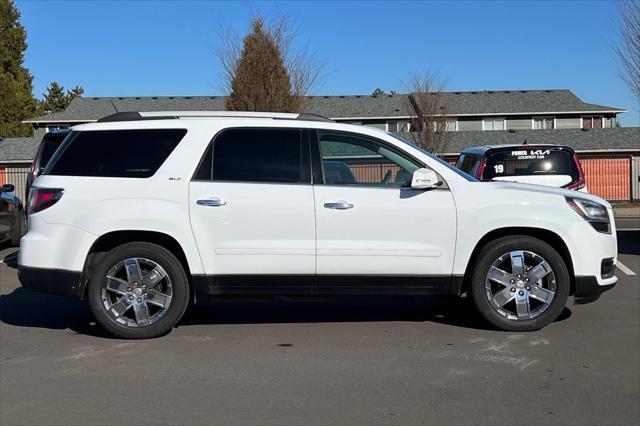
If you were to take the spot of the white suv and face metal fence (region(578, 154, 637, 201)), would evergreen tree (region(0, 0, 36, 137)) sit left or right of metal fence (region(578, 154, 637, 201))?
left

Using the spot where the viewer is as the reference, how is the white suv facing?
facing to the right of the viewer

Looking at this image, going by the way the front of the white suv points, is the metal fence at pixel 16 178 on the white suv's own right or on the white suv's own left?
on the white suv's own left

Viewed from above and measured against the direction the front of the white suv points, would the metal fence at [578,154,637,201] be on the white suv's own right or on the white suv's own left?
on the white suv's own left

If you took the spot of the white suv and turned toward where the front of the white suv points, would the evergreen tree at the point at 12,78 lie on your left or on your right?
on your left

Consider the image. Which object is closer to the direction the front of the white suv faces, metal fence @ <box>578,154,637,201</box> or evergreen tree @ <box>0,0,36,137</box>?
the metal fence

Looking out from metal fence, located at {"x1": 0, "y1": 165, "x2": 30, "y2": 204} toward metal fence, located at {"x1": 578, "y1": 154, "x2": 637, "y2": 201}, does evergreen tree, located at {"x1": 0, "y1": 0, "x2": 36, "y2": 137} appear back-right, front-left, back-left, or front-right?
back-left

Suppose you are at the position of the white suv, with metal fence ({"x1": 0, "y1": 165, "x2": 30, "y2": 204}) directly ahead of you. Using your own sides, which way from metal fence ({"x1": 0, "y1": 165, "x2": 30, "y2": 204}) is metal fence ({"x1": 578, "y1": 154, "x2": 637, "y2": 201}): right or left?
right
